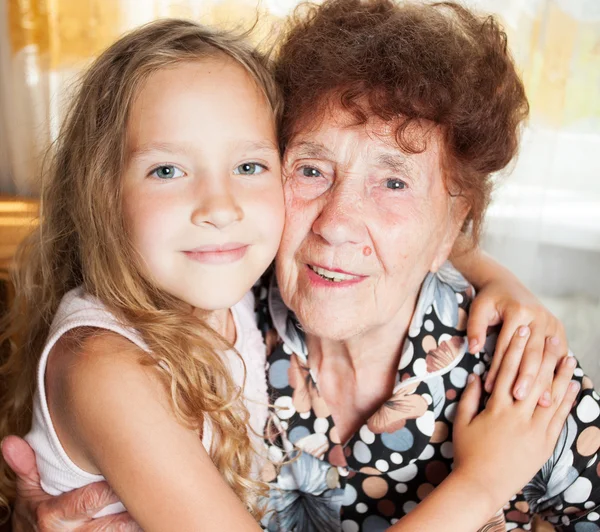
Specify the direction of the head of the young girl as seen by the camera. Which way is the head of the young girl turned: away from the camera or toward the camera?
toward the camera

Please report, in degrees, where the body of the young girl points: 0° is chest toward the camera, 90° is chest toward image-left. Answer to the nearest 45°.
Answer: approximately 315°

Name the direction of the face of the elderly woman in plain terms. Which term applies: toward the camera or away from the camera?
toward the camera
